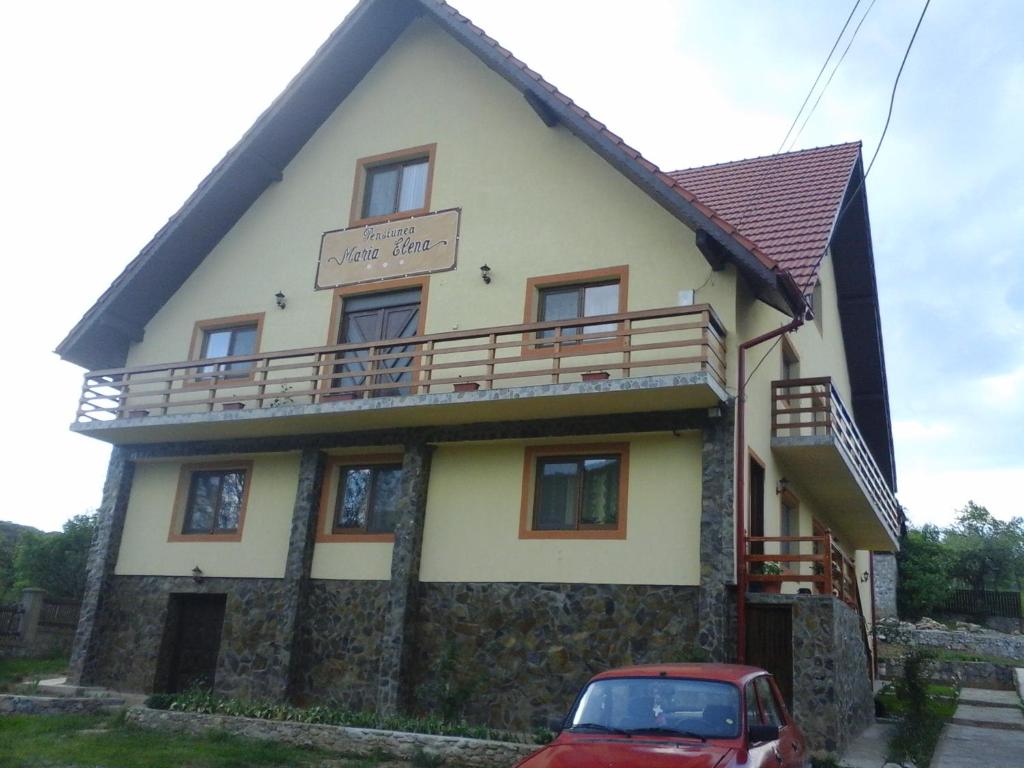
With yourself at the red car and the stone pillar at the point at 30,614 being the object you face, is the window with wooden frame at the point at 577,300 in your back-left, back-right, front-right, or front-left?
front-right

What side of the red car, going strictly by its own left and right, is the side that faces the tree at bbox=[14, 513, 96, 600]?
right

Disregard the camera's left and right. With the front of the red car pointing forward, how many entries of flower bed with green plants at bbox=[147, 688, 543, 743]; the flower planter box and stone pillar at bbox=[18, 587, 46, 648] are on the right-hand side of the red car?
3

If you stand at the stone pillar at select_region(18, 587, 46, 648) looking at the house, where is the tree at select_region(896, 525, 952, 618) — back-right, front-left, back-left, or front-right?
front-left

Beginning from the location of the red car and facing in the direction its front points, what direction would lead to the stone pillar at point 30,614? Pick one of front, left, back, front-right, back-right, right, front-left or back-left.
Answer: right

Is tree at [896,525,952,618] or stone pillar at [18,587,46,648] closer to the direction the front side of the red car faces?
the stone pillar

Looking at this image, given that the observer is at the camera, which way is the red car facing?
facing the viewer and to the left of the viewer

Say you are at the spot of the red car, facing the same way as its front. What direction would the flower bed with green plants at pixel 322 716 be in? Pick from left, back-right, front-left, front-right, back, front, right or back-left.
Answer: right

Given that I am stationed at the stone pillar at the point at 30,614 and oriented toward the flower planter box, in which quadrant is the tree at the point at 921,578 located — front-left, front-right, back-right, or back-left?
front-left

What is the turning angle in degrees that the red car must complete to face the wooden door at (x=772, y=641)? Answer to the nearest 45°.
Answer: approximately 135° to its right
